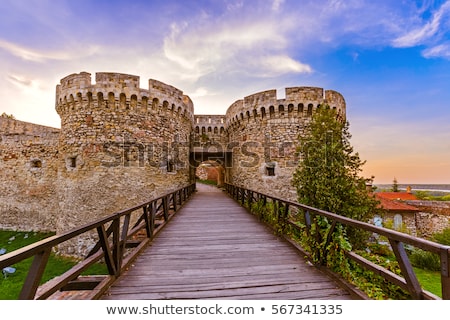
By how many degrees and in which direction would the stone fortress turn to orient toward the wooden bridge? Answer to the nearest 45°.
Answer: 0° — it already faces it

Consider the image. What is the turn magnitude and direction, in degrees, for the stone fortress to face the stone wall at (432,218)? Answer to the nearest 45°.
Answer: approximately 90° to its left

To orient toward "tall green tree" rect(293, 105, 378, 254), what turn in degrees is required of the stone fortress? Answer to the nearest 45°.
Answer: approximately 45° to its left

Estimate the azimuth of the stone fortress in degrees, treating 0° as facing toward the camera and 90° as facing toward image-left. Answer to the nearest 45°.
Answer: approximately 0°

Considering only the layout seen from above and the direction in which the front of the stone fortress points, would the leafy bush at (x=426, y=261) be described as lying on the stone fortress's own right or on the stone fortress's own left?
on the stone fortress's own left

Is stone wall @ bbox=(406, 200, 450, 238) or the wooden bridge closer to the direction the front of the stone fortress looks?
the wooden bridge
